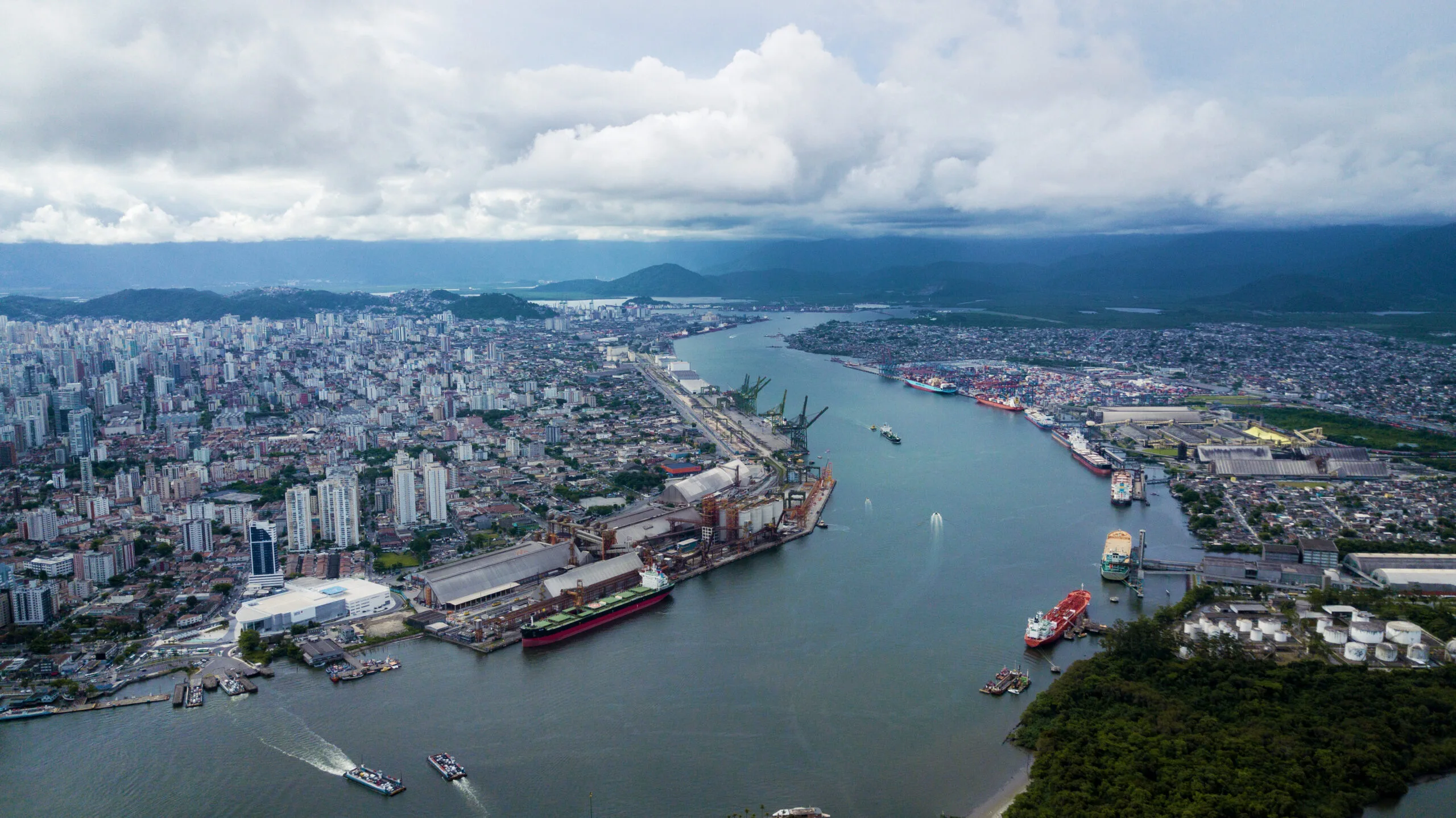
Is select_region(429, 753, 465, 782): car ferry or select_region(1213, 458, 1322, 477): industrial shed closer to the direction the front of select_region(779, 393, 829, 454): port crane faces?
the industrial shed

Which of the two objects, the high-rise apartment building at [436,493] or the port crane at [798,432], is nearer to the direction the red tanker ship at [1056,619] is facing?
the port crane

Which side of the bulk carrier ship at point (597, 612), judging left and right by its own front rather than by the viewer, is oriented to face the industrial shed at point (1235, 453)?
back

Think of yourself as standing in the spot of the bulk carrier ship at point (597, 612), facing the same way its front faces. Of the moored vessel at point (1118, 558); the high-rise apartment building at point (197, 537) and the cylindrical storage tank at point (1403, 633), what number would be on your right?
1

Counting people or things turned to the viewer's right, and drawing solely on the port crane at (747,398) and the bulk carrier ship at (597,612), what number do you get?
1

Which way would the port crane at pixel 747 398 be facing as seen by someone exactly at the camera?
facing to the right of the viewer

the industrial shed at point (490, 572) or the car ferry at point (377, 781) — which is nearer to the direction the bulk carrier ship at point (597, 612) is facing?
the car ferry

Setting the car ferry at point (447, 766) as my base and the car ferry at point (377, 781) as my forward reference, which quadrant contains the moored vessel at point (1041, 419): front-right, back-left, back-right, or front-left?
back-right

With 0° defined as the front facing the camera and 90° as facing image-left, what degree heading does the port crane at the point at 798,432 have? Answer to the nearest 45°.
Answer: approximately 270°

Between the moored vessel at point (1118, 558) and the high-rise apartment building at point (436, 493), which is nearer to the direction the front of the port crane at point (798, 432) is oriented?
the moored vessel

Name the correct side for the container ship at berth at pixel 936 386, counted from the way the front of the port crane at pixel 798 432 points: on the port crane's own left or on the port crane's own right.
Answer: on the port crane's own left

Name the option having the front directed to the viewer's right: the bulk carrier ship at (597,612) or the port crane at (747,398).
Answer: the port crane

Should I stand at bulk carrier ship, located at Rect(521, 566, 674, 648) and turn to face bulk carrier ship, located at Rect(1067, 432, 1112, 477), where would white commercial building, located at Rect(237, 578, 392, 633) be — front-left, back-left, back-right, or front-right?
back-left

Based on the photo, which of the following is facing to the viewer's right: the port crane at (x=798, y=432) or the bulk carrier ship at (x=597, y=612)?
the port crane
